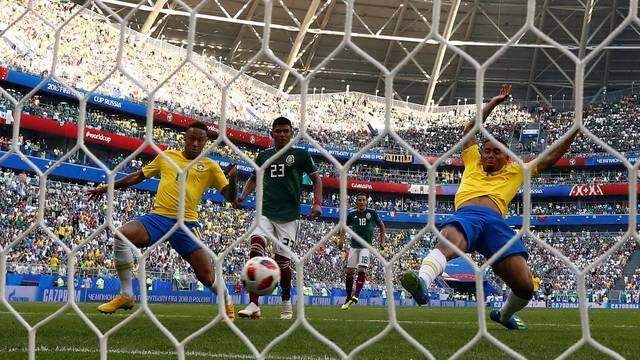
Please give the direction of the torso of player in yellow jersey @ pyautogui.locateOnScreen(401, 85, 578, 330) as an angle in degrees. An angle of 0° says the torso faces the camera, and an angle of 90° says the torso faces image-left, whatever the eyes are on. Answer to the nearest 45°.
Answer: approximately 0°

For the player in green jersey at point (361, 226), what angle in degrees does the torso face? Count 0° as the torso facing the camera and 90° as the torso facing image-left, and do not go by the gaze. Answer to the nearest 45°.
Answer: approximately 0°

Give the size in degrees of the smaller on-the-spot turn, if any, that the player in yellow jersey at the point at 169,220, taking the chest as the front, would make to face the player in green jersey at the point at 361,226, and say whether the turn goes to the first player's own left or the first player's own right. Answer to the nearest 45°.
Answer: approximately 135° to the first player's own left

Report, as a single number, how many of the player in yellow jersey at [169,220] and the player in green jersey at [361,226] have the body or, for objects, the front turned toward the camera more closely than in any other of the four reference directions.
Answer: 2

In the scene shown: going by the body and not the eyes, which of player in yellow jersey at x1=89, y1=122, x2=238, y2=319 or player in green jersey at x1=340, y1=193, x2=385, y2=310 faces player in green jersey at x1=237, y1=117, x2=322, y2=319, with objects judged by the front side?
player in green jersey at x1=340, y1=193, x2=385, y2=310

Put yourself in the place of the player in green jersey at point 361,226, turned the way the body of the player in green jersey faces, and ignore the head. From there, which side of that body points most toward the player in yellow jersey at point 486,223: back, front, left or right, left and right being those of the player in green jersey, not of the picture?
front

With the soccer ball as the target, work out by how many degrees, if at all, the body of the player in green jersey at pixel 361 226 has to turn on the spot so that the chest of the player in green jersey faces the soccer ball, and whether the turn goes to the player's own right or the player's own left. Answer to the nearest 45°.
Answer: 0° — they already face it

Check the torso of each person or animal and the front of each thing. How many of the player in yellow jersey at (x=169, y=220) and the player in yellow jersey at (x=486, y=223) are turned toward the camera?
2

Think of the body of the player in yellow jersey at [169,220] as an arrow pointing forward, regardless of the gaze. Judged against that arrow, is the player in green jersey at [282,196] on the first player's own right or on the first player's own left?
on the first player's own left
